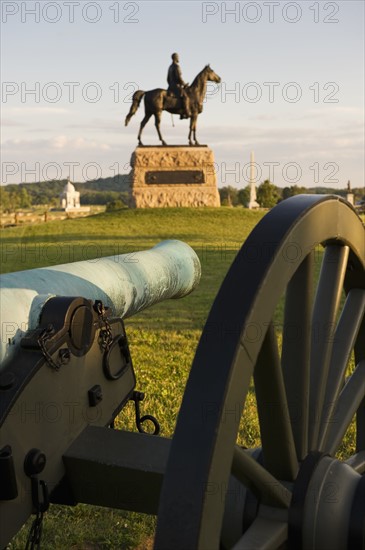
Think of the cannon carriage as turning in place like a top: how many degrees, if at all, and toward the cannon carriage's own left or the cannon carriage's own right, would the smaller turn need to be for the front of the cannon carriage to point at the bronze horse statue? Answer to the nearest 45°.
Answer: approximately 45° to the cannon carriage's own left

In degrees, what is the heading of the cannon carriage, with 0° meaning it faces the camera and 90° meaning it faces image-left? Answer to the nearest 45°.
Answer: approximately 225°

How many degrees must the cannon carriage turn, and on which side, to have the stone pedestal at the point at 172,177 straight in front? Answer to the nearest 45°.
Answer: approximately 45° to its left

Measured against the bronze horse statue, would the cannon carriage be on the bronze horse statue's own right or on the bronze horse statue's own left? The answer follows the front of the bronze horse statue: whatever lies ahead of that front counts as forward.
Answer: on the bronze horse statue's own right

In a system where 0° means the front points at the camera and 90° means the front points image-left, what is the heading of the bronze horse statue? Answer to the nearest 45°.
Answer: approximately 270°
